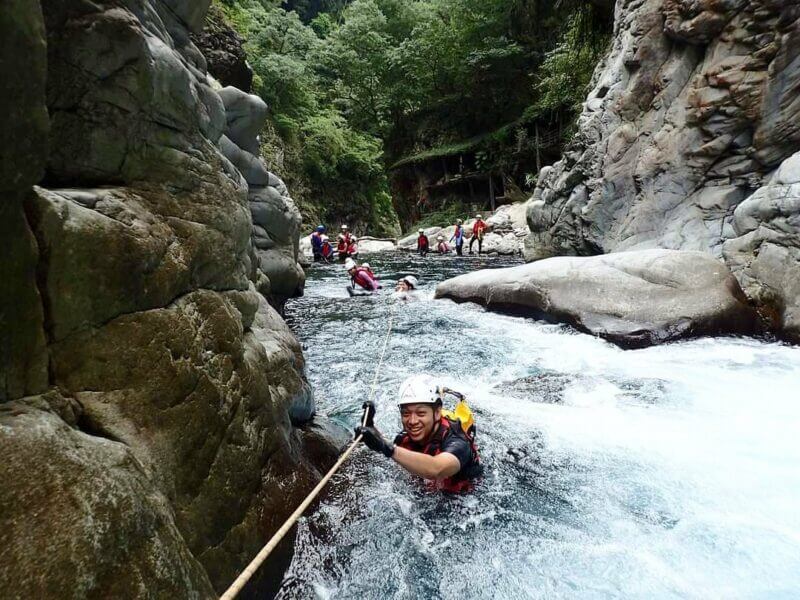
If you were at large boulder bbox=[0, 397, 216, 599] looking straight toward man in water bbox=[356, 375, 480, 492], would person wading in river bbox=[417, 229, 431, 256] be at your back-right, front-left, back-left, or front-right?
front-left

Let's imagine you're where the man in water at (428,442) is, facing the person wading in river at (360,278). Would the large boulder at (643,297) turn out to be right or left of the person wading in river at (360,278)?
right

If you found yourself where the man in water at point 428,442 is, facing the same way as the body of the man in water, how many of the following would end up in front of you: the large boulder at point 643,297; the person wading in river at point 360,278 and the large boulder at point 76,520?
1

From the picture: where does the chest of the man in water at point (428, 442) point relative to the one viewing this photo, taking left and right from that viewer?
facing the viewer and to the left of the viewer

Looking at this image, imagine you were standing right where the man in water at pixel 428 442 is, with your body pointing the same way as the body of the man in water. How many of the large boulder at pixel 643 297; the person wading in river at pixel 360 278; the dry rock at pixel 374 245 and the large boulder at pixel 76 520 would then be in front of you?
1

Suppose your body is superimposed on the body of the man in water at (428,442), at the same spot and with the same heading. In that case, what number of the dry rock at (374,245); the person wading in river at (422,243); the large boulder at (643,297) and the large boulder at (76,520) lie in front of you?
1

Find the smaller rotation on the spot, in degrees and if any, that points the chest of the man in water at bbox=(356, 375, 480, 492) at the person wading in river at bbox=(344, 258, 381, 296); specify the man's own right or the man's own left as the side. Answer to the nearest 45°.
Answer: approximately 135° to the man's own right

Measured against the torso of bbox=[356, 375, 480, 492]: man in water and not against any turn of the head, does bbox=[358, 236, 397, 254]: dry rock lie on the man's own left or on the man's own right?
on the man's own right

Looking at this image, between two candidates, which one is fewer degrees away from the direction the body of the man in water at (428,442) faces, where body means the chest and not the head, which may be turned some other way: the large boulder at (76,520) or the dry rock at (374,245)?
the large boulder

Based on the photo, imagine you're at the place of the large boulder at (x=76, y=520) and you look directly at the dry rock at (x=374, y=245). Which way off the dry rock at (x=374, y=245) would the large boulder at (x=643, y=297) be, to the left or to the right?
right

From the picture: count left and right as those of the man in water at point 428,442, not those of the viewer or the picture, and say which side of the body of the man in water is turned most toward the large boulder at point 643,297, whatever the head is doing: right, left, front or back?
back

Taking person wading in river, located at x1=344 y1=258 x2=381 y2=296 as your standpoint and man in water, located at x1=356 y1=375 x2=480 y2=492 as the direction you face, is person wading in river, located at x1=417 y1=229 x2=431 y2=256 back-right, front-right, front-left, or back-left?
back-left

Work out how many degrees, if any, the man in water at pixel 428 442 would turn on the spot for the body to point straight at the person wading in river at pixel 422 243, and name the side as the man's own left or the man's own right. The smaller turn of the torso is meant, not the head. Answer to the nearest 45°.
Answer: approximately 135° to the man's own right

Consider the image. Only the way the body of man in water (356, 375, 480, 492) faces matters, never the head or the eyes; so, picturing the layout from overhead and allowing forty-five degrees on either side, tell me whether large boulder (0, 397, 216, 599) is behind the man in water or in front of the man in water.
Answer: in front
